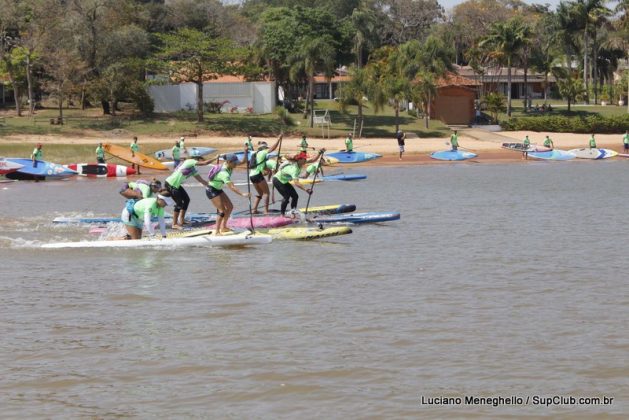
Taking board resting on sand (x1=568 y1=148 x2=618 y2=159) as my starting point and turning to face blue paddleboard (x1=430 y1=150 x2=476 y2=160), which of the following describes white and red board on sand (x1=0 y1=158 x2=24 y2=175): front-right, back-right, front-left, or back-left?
front-left

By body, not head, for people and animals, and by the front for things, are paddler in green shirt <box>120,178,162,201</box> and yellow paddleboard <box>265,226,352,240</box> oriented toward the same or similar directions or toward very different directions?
same or similar directions

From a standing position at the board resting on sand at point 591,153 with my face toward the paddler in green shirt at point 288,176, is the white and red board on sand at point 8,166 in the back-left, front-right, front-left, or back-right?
front-right
